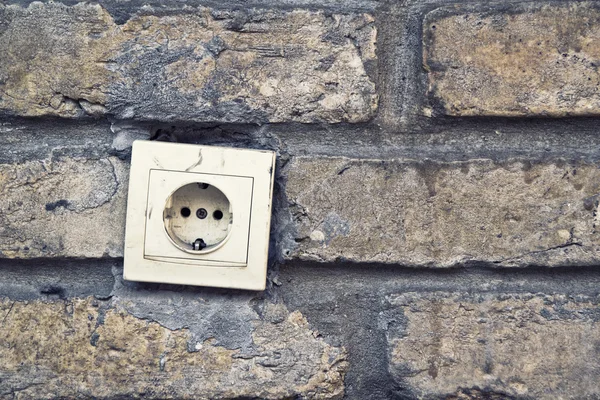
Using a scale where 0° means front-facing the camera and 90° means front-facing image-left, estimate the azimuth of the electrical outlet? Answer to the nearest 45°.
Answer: approximately 0°
